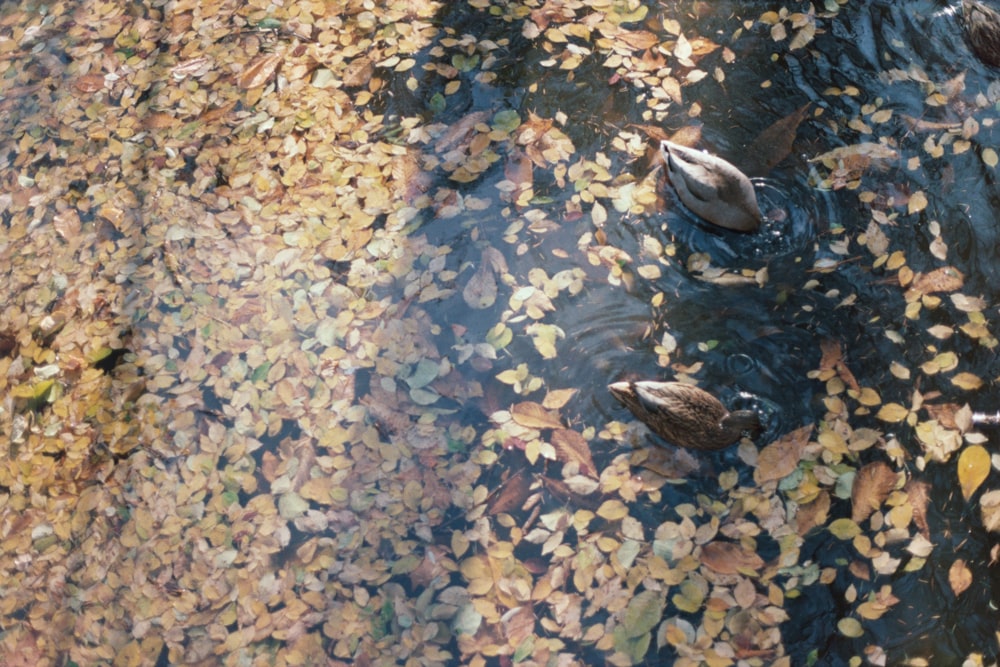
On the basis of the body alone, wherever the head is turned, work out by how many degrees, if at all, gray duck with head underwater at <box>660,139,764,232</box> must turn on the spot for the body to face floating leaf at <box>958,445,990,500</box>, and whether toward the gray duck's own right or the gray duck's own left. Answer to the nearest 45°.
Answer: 0° — it already faces it

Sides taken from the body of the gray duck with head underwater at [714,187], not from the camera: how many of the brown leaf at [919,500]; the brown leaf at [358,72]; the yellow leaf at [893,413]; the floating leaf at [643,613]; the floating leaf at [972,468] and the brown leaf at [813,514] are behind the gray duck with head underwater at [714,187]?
1

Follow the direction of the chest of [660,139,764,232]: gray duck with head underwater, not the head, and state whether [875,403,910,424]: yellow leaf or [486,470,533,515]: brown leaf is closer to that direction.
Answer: the yellow leaf

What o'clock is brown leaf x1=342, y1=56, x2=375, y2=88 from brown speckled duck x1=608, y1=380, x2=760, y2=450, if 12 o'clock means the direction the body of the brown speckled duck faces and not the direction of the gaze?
The brown leaf is roughly at 8 o'clock from the brown speckled duck.

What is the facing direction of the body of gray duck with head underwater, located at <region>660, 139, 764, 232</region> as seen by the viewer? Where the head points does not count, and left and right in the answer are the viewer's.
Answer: facing the viewer and to the right of the viewer

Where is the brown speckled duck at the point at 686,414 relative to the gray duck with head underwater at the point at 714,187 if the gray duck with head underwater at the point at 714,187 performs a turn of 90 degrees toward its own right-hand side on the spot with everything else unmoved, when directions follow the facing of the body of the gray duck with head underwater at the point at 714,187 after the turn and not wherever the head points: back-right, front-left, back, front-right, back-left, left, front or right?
front-left

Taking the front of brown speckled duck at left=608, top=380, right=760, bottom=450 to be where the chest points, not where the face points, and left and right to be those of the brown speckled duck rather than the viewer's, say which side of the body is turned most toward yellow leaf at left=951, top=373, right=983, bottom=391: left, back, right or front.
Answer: front

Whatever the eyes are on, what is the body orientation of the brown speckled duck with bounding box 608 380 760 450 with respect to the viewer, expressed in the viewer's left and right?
facing to the right of the viewer

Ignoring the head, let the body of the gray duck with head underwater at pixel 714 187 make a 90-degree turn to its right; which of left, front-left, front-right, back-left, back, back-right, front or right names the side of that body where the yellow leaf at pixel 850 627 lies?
front-left

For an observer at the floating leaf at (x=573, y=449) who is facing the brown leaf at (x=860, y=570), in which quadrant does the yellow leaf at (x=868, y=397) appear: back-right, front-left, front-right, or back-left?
front-left

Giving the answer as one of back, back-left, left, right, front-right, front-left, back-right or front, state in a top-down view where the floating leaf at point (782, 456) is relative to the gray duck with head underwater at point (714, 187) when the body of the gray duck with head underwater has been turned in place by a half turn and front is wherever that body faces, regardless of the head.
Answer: back-left

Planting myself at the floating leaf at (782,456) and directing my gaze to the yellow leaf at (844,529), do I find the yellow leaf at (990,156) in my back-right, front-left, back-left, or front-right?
back-left
